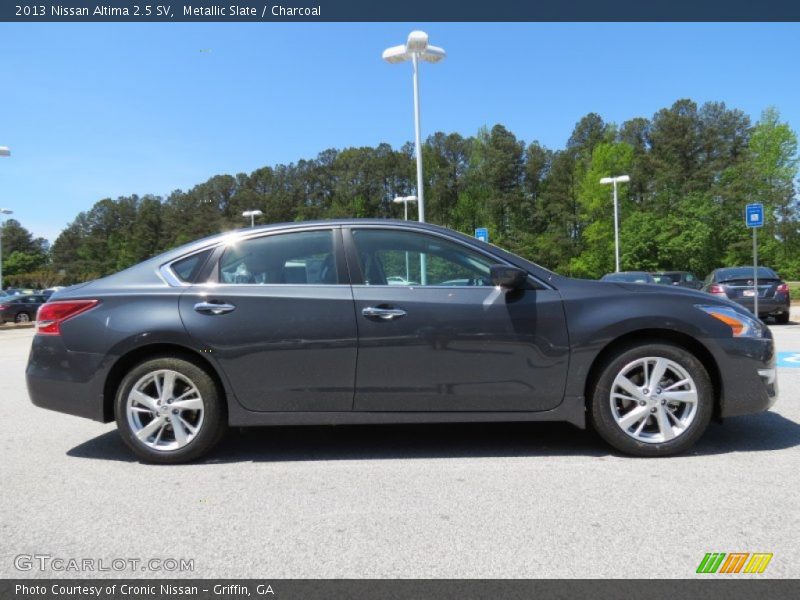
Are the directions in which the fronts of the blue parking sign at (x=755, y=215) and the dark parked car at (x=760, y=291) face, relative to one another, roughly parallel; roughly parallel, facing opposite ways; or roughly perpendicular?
roughly parallel, facing opposite ways

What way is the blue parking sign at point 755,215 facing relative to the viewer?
toward the camera

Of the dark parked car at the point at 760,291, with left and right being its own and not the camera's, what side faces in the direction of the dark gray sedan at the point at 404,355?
back

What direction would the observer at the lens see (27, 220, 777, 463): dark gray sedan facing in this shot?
facing to the right of the viewer

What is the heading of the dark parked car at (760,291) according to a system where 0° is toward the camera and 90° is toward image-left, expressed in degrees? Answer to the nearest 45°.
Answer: approximately 180°

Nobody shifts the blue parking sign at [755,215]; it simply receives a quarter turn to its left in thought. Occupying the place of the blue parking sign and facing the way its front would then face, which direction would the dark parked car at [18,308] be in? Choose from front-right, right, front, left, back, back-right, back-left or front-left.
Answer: back

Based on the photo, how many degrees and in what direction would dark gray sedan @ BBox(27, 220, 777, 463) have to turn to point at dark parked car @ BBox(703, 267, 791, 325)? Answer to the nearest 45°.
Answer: approximately 45° to its left

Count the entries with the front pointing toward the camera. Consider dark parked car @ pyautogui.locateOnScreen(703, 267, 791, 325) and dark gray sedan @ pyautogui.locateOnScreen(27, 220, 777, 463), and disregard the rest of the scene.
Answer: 0

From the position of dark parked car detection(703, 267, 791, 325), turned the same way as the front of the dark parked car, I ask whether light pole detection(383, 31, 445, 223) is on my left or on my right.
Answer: on my left

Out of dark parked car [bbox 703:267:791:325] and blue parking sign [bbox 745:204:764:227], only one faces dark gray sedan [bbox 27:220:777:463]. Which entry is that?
the blue parking sign

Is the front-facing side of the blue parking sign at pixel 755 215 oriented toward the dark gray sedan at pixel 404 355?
yes

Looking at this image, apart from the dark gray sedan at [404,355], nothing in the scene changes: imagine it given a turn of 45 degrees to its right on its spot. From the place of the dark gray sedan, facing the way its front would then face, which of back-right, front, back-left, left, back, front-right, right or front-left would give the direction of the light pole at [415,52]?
back-left
